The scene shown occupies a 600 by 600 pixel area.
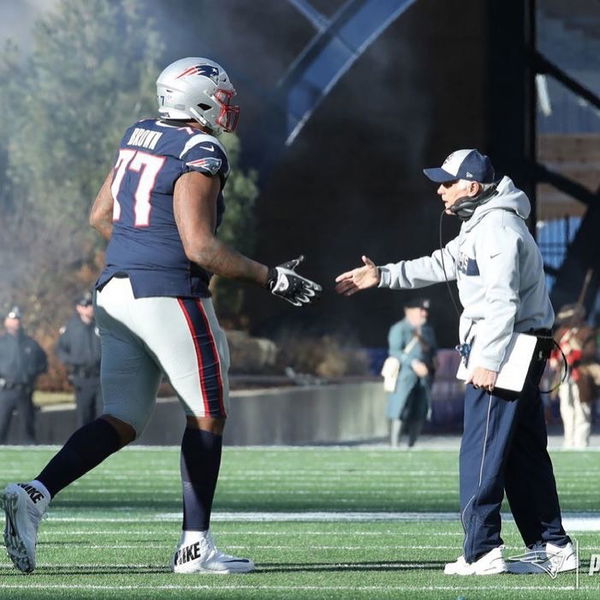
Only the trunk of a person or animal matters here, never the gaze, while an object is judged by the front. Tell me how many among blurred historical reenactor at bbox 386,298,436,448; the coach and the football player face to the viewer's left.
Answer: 1

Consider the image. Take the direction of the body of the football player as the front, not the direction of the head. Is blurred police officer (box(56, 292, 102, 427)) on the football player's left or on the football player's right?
on the football player's left

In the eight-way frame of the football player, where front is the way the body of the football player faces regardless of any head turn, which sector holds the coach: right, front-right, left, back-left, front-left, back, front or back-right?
front-right

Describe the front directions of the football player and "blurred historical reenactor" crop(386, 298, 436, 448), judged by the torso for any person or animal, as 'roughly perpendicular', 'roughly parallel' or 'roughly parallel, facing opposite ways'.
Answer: roughly perpendicular

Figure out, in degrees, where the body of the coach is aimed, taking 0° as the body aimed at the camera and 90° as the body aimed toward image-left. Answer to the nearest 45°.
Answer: approximately 90°

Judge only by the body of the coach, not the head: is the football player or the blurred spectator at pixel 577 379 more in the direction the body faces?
the football player

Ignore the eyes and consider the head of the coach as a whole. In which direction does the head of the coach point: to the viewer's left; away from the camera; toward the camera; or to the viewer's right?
to the viewer's left

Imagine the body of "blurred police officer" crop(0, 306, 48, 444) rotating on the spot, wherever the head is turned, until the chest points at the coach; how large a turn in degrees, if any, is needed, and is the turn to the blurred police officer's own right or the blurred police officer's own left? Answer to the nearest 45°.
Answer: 0° — they already face them

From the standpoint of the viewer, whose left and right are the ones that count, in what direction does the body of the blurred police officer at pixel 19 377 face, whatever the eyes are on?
facing the viewer

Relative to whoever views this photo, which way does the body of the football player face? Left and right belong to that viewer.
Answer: facing away from the viewer and to the right of the viewer

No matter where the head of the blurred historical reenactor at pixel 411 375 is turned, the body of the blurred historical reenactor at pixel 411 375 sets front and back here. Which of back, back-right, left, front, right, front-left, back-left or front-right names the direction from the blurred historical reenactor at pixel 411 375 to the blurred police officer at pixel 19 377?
back-right

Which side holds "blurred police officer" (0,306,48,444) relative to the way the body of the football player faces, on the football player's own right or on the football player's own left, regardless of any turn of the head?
on the football player's own left

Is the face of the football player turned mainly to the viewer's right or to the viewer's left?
to the viewer's right

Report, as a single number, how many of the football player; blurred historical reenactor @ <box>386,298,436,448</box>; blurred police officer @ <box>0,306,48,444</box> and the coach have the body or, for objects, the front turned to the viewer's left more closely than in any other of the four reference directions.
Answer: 1

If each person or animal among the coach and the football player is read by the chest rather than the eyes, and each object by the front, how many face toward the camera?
0
